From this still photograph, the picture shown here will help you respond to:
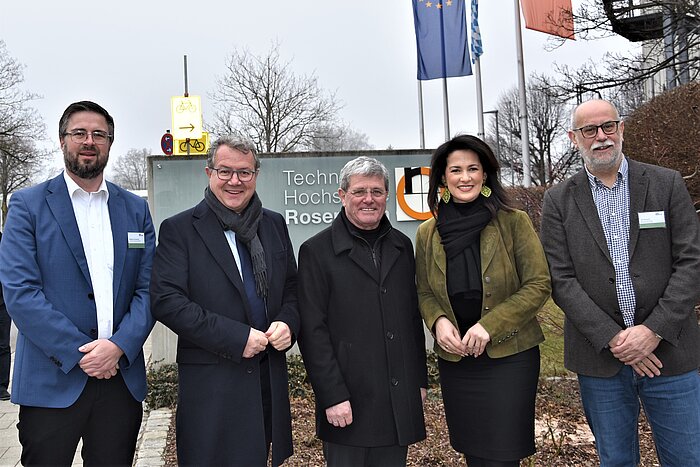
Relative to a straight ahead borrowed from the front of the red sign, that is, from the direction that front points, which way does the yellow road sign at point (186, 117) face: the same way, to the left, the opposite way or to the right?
the same way

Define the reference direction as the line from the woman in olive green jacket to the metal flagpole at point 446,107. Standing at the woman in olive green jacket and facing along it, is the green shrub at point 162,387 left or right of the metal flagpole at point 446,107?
left

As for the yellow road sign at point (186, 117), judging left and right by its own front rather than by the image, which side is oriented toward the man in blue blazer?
front

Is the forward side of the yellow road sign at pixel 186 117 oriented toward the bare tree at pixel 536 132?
no

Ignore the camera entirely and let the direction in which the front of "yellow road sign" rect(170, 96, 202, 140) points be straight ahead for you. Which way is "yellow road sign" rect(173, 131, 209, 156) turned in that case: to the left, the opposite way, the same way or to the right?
the same way

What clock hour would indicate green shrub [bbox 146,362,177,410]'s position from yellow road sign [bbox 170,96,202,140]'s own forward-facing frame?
The green shrub is roughly at 12 o'clock from the yellow road sign.

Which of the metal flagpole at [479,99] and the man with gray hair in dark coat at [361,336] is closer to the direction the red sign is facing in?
the man with gray hair in dark coat

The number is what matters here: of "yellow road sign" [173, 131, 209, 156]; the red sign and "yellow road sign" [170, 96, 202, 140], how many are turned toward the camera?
3

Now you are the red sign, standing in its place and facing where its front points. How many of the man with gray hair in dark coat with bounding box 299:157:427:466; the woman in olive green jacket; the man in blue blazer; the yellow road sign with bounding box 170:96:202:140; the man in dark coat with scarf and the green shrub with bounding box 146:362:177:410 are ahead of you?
5

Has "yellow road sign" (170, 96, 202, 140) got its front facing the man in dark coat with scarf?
yes

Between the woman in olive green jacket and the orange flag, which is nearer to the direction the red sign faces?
the woman in olive green jacket

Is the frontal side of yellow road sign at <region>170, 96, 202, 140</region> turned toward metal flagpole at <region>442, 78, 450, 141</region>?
no

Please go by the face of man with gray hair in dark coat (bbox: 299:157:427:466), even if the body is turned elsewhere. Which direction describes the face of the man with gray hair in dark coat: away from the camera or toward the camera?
toward the camera

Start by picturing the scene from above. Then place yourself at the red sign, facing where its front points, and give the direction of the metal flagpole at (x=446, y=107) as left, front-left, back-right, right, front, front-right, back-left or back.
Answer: left

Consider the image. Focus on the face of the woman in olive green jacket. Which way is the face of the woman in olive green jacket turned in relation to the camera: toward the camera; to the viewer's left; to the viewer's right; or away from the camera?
toward the camera

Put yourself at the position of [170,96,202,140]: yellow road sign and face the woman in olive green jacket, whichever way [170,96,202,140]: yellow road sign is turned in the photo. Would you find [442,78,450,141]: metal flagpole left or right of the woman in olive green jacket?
left

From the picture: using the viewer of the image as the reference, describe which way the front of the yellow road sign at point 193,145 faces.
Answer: facing the viewer

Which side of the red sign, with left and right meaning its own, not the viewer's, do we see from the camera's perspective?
front
